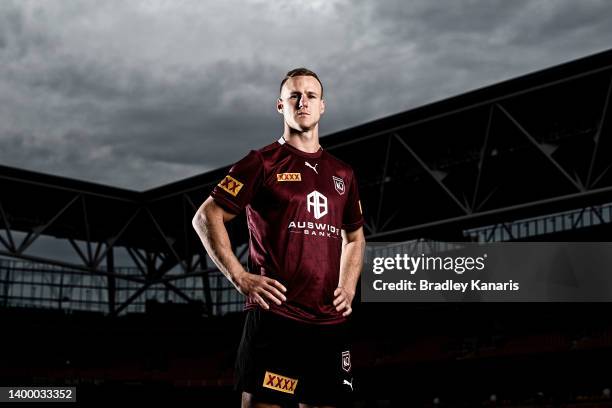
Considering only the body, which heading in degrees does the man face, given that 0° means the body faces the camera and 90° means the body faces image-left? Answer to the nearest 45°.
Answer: approximately 315°
